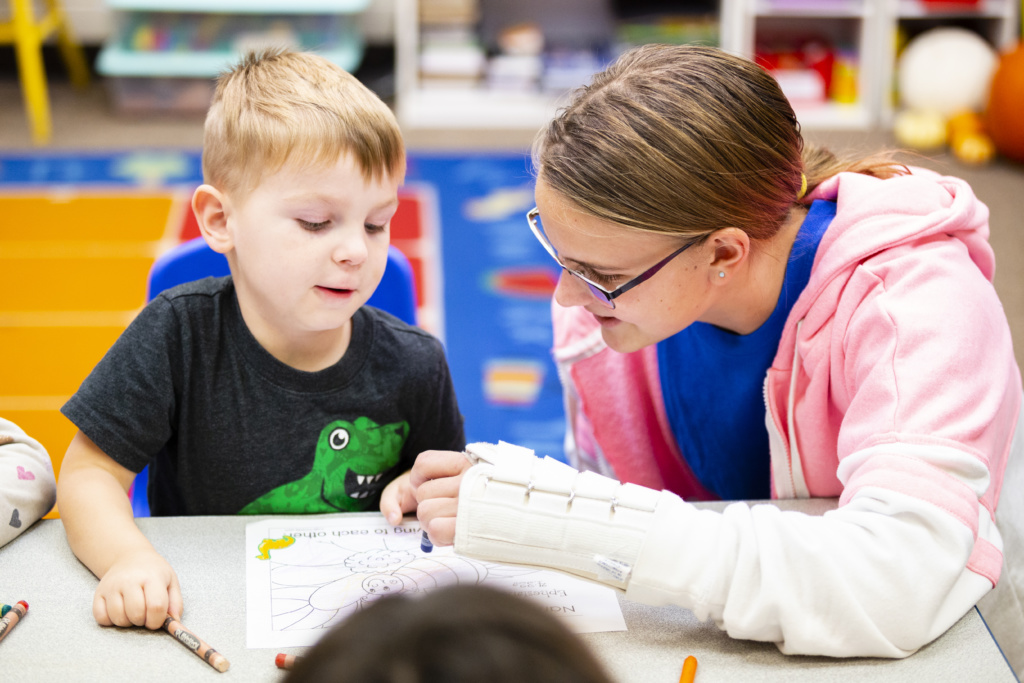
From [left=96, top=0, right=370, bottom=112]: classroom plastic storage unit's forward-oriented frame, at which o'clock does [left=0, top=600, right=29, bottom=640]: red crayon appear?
The red crayon is roughly at 12 o'clock from the classroom plastic storage unit.

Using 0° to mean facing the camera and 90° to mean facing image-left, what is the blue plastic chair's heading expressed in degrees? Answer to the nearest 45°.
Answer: approximately 0°

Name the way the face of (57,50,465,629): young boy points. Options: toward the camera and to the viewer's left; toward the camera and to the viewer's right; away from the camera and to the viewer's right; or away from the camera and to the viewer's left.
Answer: toward the camera and to the viewer's right

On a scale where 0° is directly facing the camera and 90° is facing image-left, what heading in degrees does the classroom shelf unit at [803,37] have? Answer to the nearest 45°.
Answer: approximately 0°

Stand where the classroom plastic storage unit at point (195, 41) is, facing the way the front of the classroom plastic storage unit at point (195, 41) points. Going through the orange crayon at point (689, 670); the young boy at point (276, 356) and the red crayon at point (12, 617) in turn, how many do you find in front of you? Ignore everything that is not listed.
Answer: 3

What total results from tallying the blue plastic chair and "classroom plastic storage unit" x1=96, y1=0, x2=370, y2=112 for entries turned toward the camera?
2
